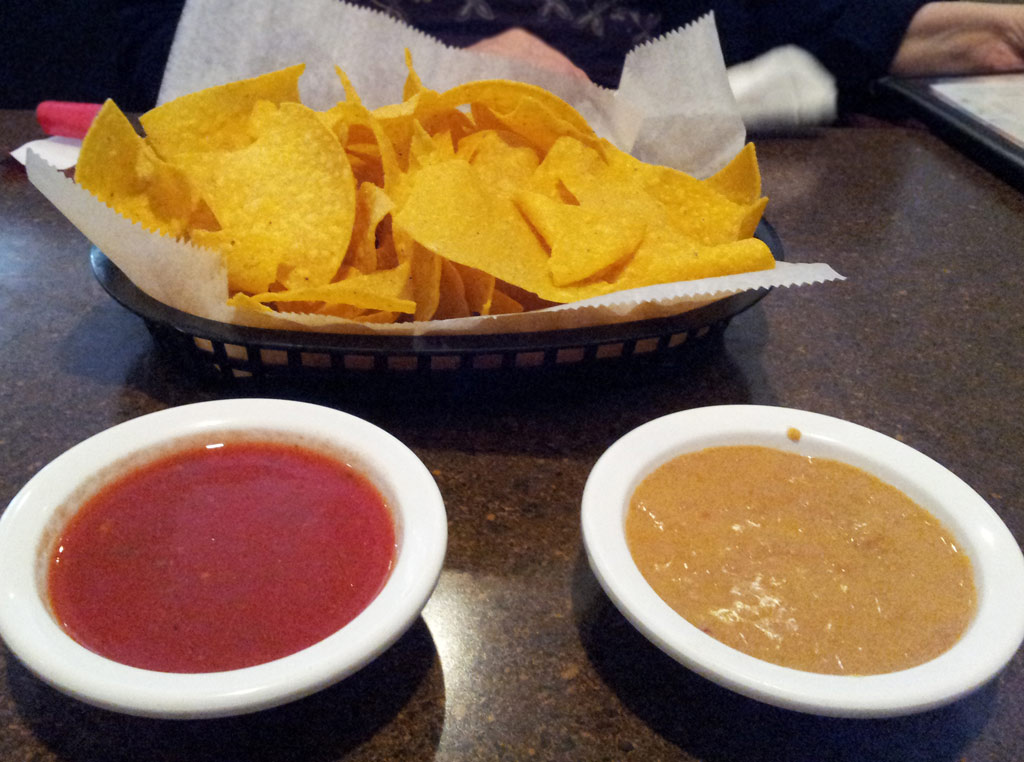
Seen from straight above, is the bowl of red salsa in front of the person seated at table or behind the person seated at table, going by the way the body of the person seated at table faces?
in front

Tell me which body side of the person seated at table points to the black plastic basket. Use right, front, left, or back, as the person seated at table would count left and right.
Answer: front

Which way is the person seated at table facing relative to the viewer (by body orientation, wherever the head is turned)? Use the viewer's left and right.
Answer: facing the viewer

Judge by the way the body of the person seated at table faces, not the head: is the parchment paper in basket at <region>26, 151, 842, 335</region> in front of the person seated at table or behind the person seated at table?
in front

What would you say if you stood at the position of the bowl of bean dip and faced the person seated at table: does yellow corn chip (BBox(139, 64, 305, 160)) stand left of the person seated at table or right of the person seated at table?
left

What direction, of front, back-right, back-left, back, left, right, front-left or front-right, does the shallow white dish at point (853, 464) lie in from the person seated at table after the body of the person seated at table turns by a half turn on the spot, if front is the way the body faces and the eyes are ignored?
back

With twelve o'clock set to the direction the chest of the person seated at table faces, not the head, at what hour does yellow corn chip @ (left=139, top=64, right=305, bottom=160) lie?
The yellow corn chip is roughly at 1 o'clock from the person seated at table.

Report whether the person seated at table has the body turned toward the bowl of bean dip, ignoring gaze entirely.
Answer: yes
